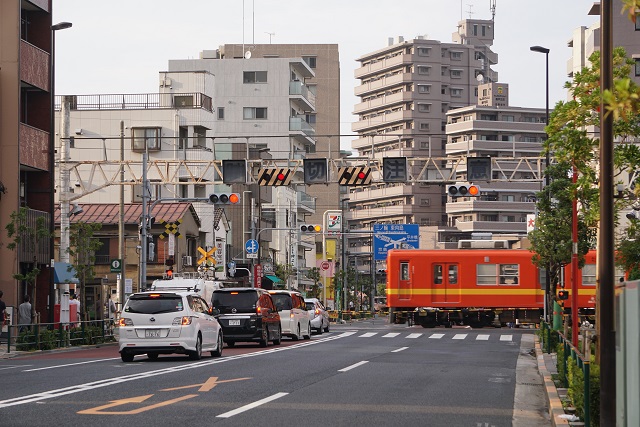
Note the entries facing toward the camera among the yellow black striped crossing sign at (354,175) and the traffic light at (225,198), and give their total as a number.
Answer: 2

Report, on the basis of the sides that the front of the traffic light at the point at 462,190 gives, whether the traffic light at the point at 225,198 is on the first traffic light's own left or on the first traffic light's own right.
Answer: on the first traffic light's own right

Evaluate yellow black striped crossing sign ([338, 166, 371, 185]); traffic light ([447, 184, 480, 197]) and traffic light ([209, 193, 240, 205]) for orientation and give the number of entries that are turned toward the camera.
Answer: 3

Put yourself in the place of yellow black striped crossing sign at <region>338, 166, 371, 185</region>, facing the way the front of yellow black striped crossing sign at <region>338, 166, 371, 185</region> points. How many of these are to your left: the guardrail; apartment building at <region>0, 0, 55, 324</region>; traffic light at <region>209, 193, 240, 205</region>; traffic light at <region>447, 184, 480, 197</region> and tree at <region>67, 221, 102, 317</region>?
1

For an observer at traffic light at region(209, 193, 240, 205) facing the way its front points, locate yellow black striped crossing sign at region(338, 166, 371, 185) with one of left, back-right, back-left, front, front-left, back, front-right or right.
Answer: left

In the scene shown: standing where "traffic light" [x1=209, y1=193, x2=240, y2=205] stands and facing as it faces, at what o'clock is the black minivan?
The black minivan is roughly at 12 o'clock from the traffic light.

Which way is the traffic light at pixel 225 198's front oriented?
toward the camera

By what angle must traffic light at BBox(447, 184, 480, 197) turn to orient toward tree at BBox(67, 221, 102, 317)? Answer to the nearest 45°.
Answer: approximately 45° to its right

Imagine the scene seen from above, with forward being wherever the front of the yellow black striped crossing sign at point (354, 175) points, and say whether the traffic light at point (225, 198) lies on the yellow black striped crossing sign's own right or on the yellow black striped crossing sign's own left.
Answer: on the yellow black striped crossing sign's own right

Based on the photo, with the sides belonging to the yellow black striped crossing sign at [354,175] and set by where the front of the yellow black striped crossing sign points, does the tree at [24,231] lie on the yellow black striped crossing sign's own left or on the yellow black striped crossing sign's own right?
on the yellow black striped crossing sign's own right

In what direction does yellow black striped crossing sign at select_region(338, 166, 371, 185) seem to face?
toward the camera

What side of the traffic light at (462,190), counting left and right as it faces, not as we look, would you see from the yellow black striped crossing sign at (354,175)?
right

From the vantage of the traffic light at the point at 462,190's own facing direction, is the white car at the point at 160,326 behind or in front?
in front
